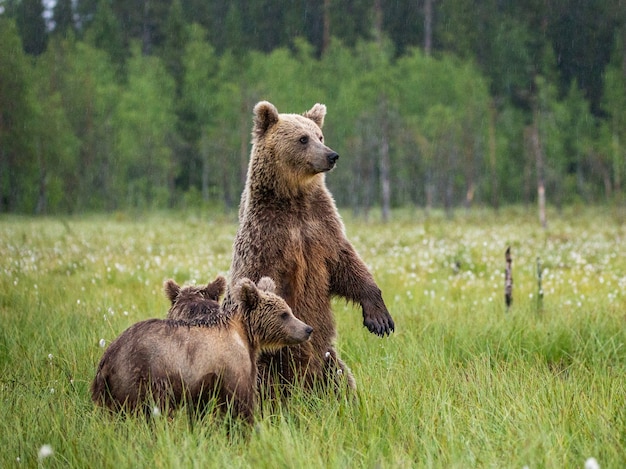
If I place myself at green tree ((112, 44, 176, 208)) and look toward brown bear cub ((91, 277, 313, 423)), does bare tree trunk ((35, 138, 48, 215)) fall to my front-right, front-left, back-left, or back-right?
front-right

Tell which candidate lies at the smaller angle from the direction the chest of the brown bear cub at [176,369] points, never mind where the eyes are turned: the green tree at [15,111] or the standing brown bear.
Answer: the standing brown bear

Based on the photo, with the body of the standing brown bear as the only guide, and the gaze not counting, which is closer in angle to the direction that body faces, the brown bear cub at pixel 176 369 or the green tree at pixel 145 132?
the brown bear cub

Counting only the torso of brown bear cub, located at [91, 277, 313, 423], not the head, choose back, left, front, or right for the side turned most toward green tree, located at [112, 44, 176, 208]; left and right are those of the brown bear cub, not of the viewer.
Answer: left

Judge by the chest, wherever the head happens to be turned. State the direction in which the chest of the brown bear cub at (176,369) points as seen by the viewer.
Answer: to the viewer's right

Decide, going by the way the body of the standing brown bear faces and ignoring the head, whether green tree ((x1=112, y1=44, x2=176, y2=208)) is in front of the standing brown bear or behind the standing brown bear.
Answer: behind

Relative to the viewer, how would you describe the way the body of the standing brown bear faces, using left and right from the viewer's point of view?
facing the viewer and to the right of the viewer

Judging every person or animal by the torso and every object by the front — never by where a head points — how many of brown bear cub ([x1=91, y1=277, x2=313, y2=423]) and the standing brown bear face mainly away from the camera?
0

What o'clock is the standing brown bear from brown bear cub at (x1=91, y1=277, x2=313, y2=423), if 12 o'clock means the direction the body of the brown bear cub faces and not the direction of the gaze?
The standing brown bear is roughly at 10 o'clock from the brown bear cub.

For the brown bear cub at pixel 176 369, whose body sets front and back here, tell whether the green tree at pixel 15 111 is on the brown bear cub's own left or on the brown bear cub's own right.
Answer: on the brown bear cub's own left
